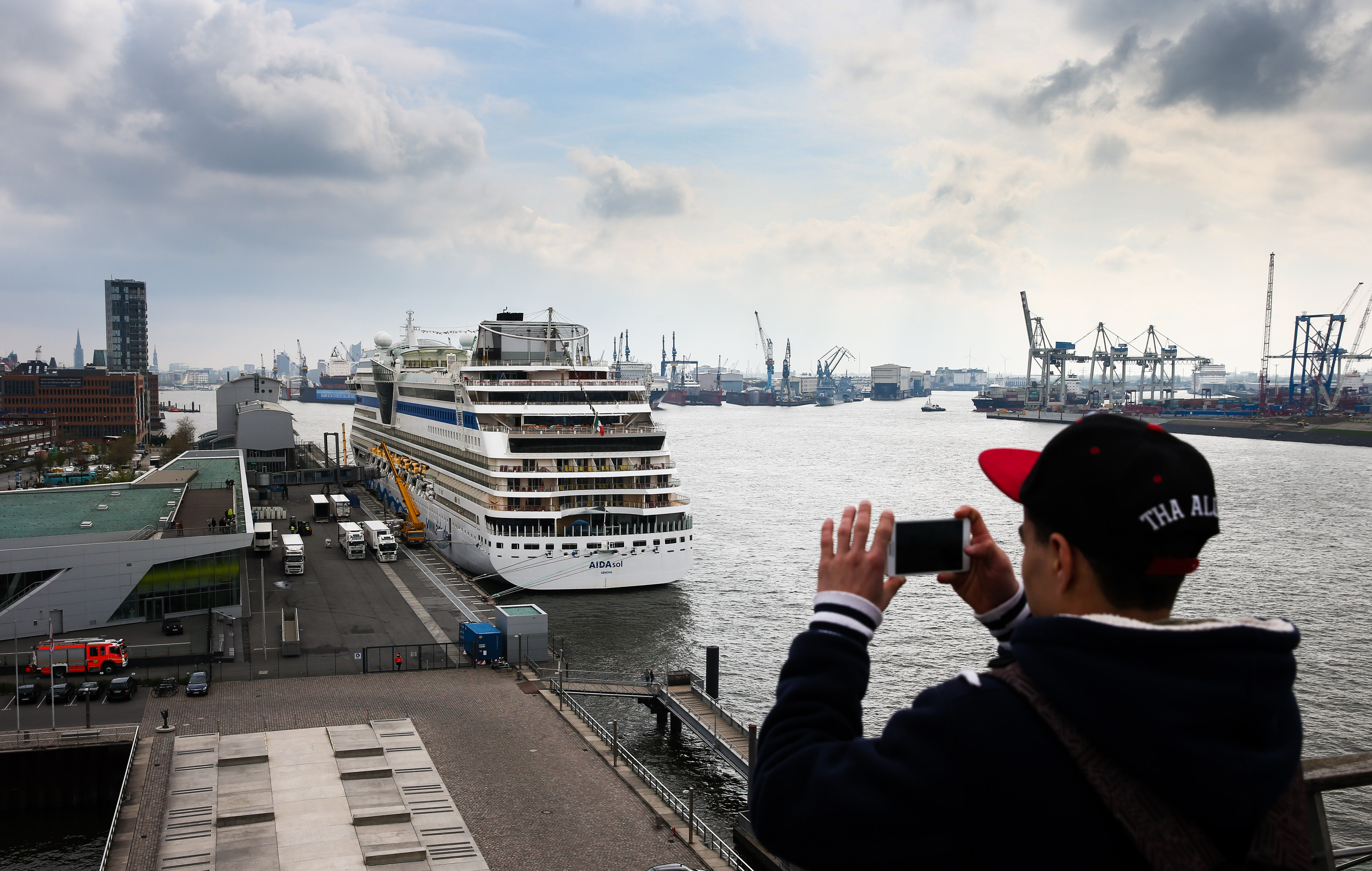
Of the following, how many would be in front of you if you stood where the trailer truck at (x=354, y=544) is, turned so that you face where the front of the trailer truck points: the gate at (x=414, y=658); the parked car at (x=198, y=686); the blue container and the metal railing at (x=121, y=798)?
4

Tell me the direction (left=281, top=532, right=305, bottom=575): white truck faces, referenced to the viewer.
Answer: facing the viewer

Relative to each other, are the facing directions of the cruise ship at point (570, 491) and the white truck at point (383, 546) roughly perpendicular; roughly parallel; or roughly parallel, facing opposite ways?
roughly parallel, facing opposite ways

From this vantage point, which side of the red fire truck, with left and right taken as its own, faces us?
right

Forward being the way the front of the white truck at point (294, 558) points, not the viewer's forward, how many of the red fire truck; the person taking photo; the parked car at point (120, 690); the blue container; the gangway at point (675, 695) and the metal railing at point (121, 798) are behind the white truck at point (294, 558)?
0

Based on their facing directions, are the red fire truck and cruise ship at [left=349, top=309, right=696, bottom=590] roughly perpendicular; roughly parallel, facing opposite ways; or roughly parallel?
roughly perpendicular

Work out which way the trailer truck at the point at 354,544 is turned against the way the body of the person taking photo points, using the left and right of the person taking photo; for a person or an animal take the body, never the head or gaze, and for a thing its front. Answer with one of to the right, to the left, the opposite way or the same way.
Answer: the opposite way

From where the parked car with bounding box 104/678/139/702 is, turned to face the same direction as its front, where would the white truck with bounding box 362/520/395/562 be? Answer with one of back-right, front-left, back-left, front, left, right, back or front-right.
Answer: front

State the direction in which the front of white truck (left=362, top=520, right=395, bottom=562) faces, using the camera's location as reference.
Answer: facing the viewer and to the right of the viewer

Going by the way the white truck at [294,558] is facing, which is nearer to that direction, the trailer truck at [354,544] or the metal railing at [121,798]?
the metal railing

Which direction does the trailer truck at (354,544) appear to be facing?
toward the camera

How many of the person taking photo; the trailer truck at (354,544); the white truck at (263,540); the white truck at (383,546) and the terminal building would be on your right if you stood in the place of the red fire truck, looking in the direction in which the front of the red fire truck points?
1

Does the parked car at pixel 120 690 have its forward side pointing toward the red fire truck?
no

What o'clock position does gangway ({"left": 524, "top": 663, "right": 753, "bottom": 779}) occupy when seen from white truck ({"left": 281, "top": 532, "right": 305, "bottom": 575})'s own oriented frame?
The gangway is roughly at 11 o'clock from the white truck.

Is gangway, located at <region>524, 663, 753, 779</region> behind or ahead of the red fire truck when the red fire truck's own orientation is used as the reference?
ahead
